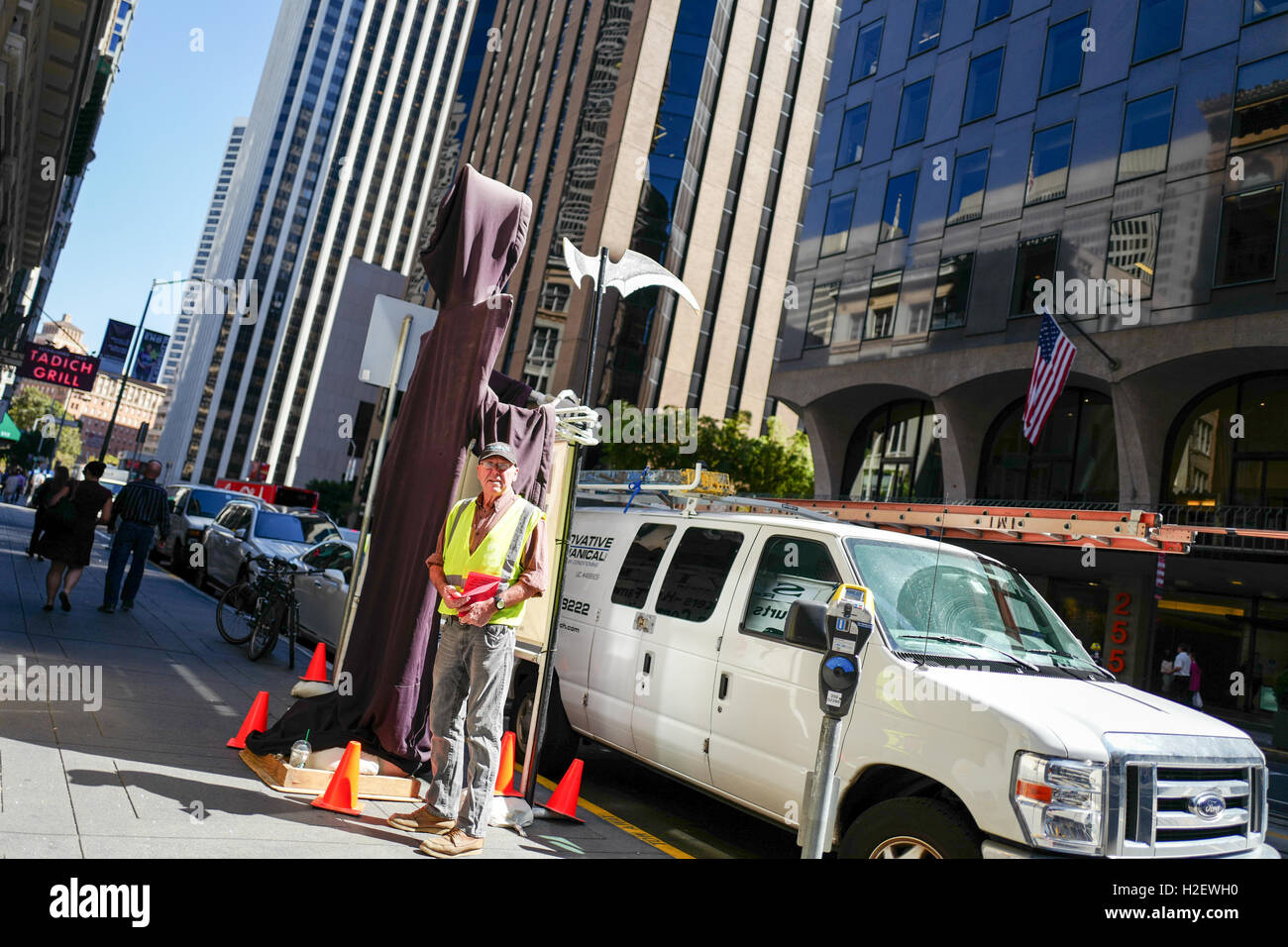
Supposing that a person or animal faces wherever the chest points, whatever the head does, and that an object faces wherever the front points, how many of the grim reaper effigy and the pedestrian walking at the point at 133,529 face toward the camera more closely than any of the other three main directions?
0

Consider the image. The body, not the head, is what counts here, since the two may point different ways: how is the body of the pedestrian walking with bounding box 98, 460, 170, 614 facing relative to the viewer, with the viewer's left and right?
facing away from the viewer

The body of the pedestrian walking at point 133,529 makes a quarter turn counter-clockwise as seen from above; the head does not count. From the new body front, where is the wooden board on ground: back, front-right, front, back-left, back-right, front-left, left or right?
left

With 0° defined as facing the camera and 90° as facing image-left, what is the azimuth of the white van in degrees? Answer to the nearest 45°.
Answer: approximately 315°

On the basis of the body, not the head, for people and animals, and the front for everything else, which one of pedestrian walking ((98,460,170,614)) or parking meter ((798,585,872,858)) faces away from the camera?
the pedestrian walking

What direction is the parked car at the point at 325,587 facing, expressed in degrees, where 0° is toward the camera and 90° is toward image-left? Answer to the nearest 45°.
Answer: approximately 315°

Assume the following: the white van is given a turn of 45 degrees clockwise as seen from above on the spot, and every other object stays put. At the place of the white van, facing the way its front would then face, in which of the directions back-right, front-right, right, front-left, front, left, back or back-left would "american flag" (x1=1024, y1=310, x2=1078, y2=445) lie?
back

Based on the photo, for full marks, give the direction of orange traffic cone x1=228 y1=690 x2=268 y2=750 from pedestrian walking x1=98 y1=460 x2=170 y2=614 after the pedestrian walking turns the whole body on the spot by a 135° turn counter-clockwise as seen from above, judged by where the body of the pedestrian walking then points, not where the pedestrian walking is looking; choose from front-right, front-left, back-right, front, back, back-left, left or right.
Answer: front-left

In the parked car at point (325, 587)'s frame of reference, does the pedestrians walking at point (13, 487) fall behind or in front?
behind

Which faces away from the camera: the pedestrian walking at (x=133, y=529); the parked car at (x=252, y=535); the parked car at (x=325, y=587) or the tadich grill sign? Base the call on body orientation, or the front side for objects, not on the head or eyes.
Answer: the pedestrian walking

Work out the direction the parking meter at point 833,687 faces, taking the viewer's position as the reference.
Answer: facing the viewer

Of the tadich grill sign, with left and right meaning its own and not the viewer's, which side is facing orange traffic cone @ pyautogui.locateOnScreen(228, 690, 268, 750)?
front

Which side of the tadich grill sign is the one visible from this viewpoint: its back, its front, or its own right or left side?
front

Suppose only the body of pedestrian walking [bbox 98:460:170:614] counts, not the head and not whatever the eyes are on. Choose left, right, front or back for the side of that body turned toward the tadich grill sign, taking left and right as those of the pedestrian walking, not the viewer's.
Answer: front

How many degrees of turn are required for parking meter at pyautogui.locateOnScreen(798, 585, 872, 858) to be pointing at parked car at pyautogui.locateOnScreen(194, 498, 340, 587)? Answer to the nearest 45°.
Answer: approximately 135° to its right

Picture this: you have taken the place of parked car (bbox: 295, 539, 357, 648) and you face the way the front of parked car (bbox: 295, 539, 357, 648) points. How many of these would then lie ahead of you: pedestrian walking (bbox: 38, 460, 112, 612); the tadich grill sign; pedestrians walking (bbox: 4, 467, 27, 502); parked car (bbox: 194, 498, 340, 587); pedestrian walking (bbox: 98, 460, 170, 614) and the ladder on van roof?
1

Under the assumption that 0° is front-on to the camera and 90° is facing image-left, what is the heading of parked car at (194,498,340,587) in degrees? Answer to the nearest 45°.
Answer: approximately 315°

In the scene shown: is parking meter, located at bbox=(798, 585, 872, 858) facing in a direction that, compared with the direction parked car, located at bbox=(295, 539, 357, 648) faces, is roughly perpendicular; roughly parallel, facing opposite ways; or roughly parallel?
roughly perpendicular
